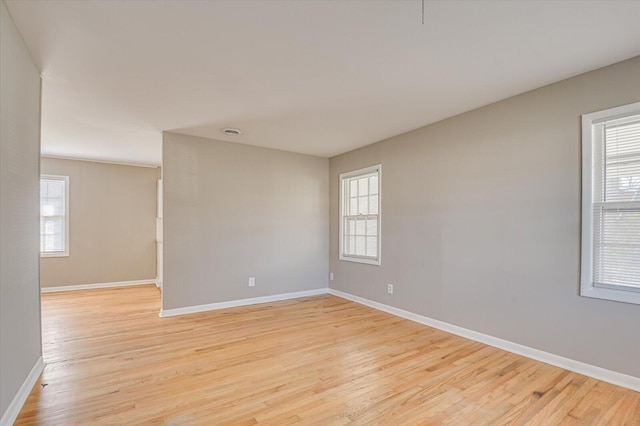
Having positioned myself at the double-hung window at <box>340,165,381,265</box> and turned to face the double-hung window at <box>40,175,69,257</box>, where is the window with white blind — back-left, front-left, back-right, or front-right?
back-left

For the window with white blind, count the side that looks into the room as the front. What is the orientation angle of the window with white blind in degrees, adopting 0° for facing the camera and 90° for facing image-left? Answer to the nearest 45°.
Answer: approximately 45°

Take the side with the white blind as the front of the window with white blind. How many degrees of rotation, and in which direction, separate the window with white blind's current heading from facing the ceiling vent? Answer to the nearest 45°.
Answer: approximately 45° to its right

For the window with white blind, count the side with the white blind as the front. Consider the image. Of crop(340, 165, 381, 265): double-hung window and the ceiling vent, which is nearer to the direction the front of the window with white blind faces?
the ceiling vent

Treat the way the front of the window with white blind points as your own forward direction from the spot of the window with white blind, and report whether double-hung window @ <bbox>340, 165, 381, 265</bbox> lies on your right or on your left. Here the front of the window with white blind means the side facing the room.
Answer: on your right
